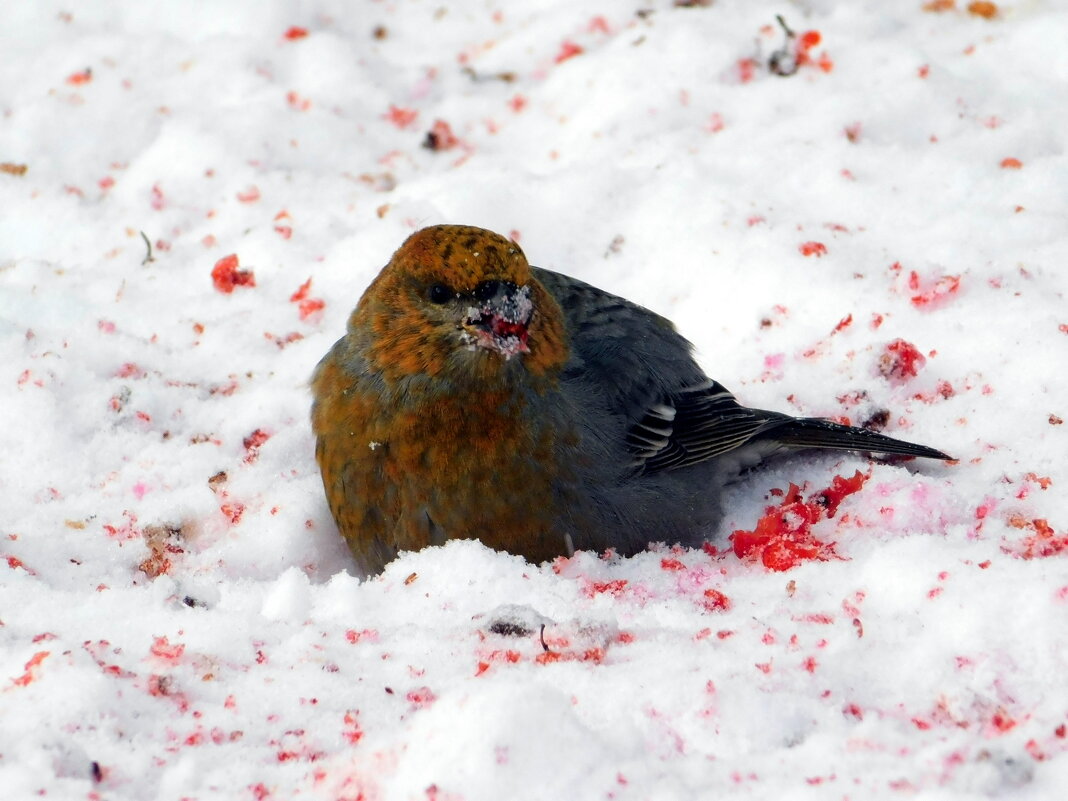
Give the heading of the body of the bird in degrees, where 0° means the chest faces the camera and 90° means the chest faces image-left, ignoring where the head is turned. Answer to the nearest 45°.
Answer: approximately 45°
